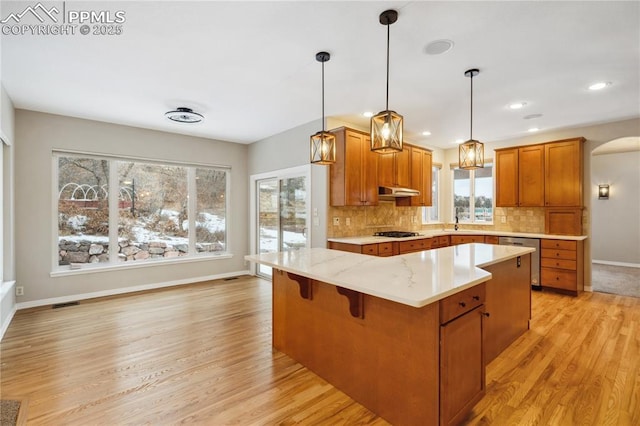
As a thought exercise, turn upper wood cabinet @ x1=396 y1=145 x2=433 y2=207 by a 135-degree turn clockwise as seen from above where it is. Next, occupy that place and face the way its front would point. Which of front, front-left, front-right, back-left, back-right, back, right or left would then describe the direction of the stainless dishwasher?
back

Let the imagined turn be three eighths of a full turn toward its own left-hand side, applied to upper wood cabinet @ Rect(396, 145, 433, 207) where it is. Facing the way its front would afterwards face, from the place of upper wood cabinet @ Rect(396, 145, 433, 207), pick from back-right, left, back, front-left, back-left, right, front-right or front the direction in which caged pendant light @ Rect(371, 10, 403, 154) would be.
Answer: back

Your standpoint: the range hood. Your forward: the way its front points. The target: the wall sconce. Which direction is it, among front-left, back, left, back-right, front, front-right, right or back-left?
left

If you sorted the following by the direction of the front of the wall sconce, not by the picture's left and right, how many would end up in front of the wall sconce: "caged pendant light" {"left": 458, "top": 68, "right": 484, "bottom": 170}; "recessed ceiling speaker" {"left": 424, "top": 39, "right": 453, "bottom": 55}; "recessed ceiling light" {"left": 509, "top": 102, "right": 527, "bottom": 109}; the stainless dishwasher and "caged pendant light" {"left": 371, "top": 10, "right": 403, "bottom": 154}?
5

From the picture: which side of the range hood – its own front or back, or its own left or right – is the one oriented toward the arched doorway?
left

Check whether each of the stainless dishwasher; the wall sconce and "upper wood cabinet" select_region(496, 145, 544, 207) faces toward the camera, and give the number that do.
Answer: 3

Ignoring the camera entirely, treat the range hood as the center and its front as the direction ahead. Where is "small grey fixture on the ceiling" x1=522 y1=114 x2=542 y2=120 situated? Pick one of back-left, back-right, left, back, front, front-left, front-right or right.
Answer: front-left

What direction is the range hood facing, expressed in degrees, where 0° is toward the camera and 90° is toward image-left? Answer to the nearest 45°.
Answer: approximately 315°

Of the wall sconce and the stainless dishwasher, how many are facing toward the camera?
2

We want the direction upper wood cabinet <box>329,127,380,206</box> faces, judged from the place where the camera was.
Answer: facing the viewer and to the right of the viewer
